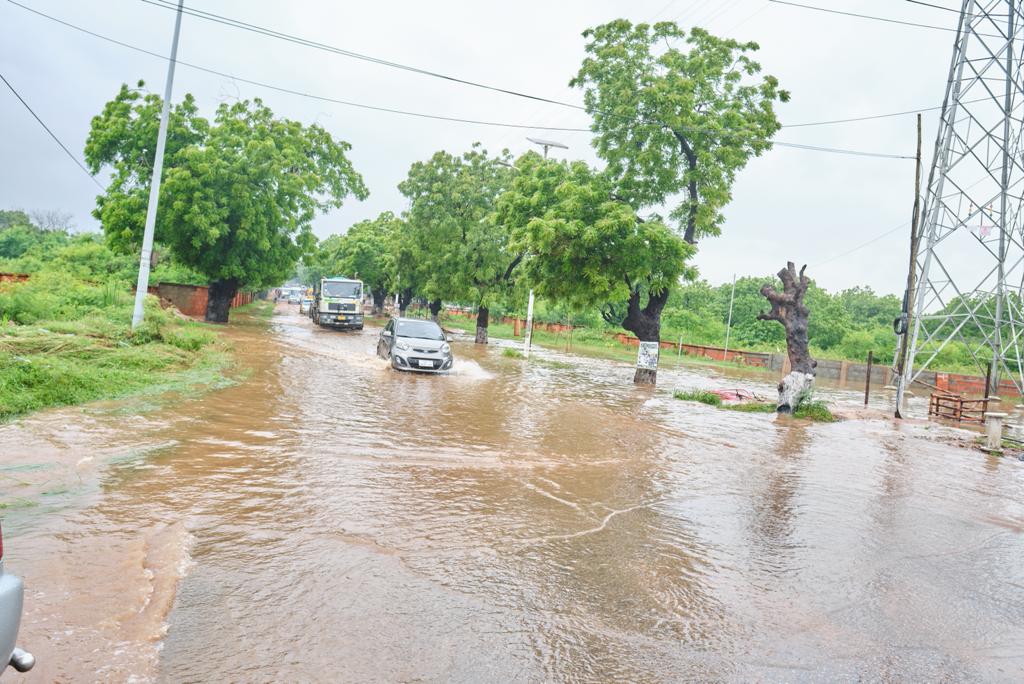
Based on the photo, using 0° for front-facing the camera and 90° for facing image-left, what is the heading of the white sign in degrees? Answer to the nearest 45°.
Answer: approximately 0°

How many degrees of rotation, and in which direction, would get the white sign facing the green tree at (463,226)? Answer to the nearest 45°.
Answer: approximately 135° to its right

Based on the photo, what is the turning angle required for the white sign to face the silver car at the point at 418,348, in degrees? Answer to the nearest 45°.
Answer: approximately 45° to its right

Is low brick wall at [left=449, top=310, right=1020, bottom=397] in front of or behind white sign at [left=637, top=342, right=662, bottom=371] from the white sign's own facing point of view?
behind

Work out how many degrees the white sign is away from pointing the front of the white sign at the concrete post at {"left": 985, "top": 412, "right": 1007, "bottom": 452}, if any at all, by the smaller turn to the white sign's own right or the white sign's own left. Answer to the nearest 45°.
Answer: approximately 45° to the white sign's own left

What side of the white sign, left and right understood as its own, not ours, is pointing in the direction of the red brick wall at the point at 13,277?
right
